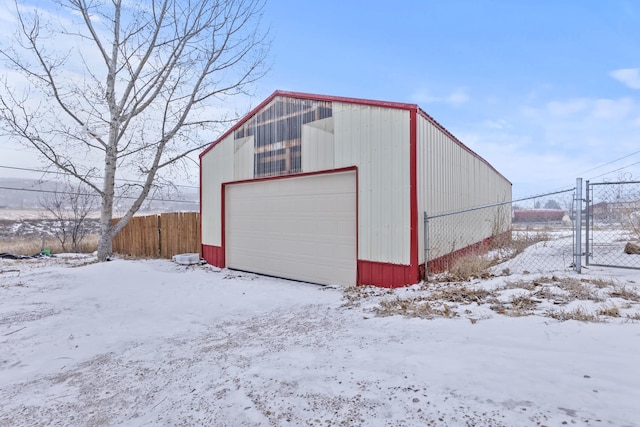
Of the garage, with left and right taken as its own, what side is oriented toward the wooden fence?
right

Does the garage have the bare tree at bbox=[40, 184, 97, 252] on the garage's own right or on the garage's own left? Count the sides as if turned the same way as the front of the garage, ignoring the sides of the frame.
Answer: on the garage's own right

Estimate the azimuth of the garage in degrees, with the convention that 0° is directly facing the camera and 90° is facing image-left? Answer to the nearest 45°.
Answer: approximately 45°

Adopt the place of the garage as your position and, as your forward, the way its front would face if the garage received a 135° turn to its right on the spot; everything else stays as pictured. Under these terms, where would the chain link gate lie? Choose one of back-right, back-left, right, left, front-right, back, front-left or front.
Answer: right
